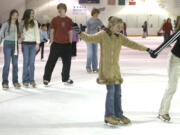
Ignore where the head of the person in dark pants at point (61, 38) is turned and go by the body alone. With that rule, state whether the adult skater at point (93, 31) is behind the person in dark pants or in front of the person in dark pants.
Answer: behind

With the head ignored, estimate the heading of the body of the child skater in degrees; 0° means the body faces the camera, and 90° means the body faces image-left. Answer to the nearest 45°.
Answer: approximately 315°

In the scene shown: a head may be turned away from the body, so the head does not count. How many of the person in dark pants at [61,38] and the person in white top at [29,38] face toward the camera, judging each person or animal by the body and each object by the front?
2

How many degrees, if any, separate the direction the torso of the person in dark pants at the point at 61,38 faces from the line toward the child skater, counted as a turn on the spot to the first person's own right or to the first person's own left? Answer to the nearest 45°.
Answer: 0° — they already face them

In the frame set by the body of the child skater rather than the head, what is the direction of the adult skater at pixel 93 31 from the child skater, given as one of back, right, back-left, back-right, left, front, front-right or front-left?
back-left

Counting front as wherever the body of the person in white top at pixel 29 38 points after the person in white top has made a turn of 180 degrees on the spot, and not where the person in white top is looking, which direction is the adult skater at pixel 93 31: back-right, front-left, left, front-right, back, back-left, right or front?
front-right

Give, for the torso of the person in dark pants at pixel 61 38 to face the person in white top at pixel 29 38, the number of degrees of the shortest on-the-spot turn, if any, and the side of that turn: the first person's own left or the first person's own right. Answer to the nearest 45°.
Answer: approximately 90° to the first person's own right

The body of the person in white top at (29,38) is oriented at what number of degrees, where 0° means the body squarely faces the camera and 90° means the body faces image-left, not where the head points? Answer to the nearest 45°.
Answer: approximately 0°

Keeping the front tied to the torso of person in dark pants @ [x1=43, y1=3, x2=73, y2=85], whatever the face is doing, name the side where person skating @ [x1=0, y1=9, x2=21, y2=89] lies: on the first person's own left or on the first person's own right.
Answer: on the first person's own right

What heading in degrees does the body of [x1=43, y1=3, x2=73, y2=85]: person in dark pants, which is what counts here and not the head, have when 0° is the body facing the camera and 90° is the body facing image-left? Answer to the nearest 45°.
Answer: approximately 0°
